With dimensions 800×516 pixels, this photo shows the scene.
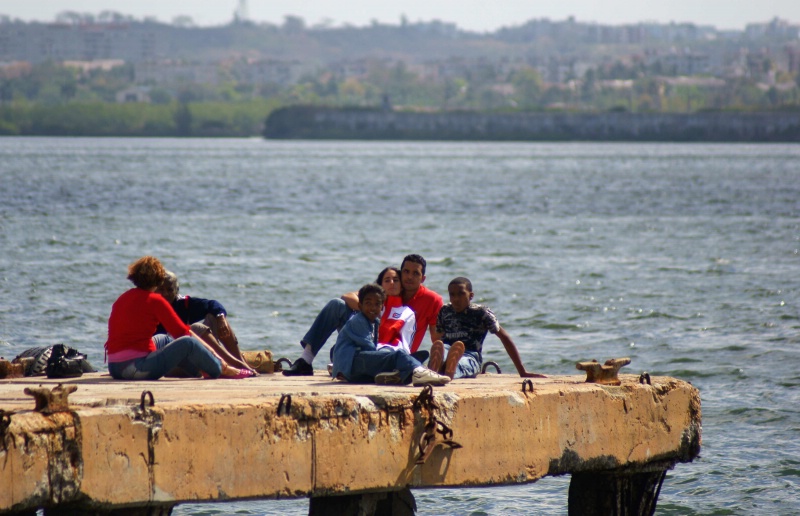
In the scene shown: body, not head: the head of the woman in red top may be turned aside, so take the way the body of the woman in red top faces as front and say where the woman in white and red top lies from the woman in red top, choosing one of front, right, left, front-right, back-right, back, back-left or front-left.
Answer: front-right

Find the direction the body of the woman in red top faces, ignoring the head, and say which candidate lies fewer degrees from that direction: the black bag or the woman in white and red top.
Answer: the woman in white and red top

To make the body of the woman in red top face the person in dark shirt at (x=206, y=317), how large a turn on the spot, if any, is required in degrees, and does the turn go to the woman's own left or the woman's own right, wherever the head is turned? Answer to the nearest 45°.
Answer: approximately 45° to the woman's own left

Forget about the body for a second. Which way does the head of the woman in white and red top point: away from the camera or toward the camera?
toward the camera

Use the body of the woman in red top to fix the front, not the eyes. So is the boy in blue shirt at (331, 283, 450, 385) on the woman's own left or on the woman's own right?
on the woman's own right

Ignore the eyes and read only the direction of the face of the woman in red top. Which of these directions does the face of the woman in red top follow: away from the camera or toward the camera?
away from the camera

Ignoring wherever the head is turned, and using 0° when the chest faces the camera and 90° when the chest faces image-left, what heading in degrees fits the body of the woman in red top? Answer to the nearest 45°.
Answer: approximately 225°

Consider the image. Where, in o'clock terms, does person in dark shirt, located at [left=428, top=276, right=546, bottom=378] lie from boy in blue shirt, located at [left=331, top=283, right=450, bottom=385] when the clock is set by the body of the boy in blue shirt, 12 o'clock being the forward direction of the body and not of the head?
The person in dark shirt is roughly at 10 o'clock from the boy in blue shirt.

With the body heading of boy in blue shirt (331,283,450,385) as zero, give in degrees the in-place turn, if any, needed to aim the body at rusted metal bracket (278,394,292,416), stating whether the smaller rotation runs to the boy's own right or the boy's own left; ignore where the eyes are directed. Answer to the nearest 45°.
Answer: approximately 90° to the boy's own right

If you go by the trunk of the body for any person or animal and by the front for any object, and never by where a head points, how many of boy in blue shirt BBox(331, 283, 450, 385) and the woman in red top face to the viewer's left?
0

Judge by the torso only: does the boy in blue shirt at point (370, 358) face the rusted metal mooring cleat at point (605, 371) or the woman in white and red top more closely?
the rusted metal mooring cleat
